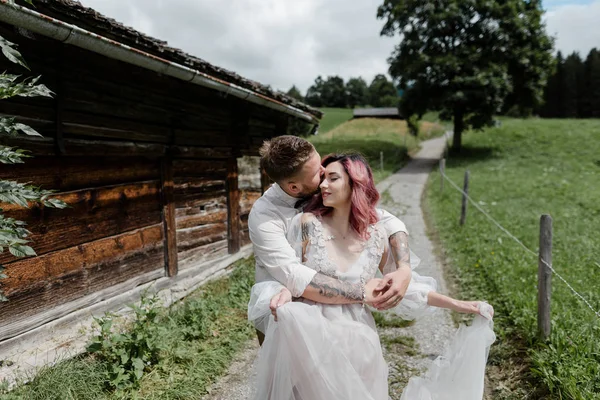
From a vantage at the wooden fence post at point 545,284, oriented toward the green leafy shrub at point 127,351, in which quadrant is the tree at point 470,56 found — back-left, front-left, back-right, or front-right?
back-right

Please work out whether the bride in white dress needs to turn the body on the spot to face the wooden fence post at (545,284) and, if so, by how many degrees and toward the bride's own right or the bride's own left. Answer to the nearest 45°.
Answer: approximately 135° to the bride's own left

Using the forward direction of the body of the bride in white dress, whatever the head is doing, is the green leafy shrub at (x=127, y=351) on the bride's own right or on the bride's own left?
on the bride's own right

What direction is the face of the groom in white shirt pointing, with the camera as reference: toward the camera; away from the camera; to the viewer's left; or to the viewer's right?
to the viewer's right

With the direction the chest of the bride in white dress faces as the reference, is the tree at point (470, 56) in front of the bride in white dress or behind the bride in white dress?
behind

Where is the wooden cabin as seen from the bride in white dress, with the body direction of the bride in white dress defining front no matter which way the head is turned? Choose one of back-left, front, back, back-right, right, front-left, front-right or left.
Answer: back-right

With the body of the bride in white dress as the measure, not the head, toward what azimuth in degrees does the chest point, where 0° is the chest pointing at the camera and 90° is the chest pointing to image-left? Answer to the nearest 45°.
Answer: approximately 0°
